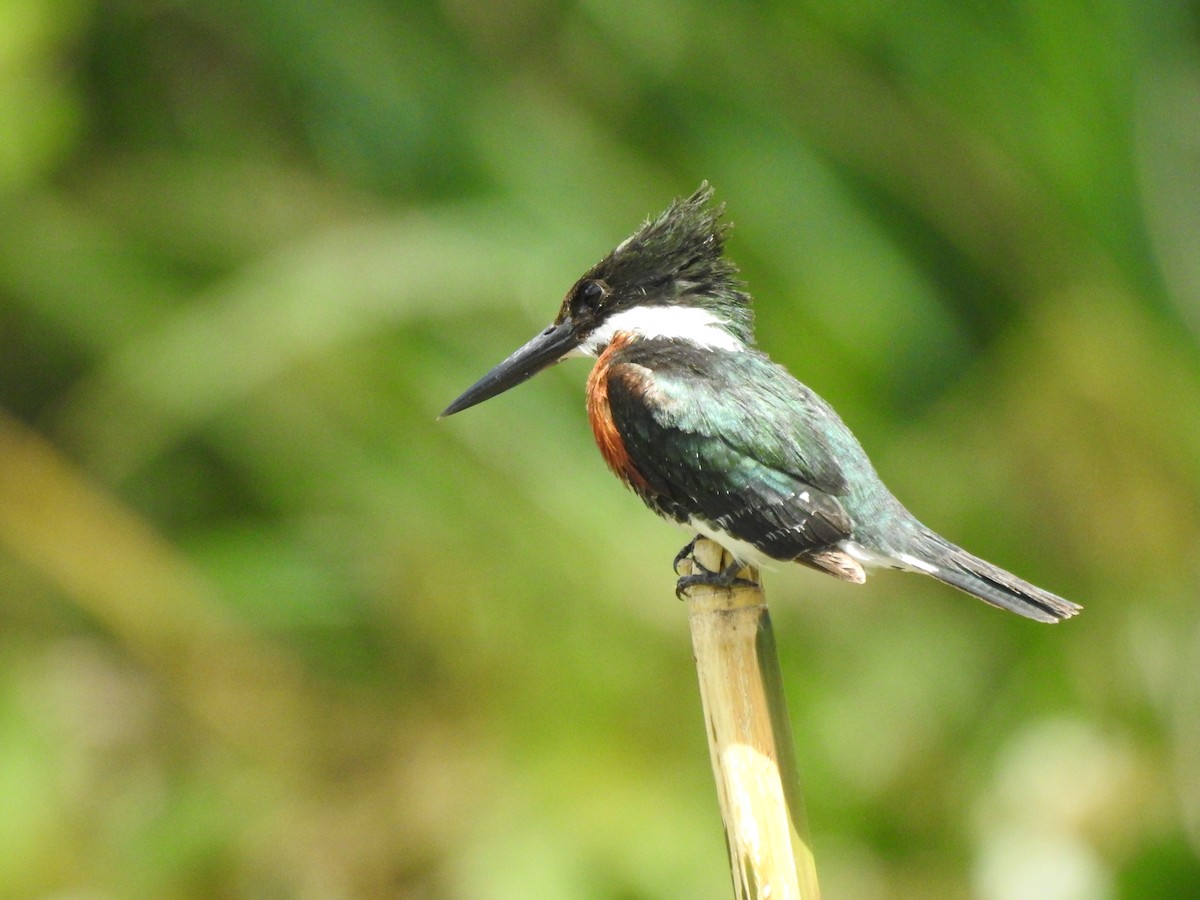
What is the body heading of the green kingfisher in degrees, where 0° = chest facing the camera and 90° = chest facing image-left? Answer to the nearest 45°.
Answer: approximately 90°
